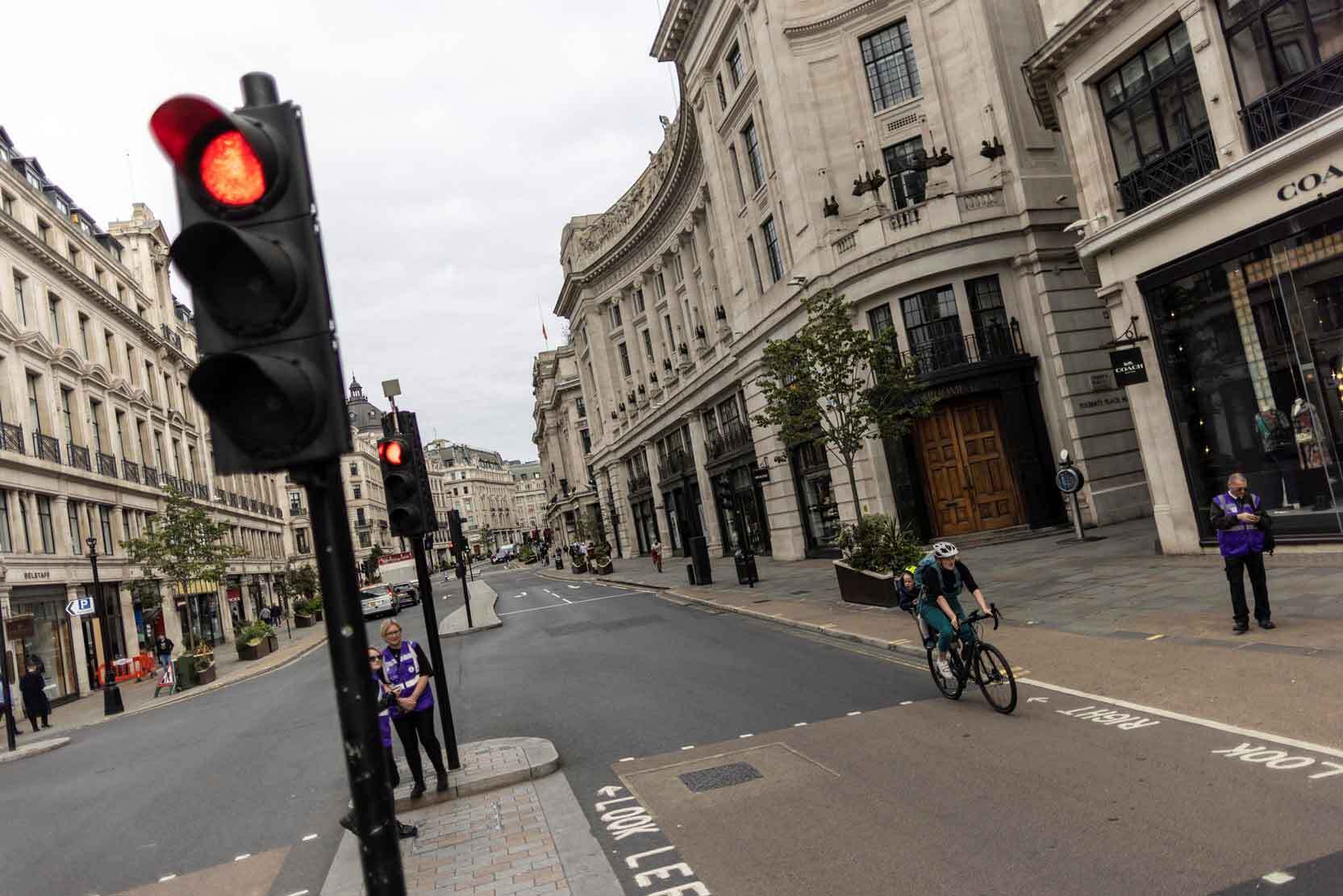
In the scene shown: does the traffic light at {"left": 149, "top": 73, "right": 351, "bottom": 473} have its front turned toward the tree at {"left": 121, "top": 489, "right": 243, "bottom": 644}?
no

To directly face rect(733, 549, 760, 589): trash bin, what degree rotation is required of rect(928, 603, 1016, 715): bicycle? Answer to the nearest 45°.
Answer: approximately 135° to its left

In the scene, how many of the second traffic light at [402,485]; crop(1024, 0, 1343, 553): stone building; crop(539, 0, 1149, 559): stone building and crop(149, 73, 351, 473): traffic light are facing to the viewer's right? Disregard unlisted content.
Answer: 0

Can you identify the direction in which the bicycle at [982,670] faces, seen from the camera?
facing the viewer and to the right of the viewer

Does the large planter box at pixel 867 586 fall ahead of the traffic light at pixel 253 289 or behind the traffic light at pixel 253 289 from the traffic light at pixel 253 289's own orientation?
behind

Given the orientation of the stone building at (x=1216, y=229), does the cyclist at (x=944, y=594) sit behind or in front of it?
in front

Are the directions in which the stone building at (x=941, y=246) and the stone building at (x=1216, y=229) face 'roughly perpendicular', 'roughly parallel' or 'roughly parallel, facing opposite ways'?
roughly parallel

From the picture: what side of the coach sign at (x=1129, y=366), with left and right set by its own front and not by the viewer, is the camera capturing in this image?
front

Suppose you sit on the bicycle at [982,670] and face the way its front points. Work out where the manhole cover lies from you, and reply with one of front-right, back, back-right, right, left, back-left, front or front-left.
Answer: right

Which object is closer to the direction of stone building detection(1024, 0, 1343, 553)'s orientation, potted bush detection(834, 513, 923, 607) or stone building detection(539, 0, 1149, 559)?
the potted bush

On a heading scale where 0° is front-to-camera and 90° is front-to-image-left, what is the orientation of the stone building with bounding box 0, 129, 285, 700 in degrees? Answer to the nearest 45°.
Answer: approximately 315°

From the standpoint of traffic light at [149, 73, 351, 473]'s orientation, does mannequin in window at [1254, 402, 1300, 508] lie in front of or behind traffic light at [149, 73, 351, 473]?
behind

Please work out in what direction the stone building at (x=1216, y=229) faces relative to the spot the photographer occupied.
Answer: facing the viewer and to the left of the viewer

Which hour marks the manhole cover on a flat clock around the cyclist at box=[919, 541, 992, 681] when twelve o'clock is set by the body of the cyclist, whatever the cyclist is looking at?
The manhole cover is roughly at 3 o'clock from the cyclist.

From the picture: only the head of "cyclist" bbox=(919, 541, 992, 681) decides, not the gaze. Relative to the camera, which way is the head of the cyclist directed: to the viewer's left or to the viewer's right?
to the viewer's right

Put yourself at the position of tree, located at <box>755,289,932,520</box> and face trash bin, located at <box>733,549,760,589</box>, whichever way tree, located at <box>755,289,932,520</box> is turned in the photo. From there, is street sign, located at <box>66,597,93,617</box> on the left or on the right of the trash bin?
left

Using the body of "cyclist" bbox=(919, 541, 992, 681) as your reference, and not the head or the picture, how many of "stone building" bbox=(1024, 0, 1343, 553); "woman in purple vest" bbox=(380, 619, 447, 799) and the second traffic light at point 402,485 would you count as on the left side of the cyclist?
1

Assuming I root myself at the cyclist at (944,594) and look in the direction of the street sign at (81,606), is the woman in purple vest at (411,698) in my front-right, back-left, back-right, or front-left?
front-left

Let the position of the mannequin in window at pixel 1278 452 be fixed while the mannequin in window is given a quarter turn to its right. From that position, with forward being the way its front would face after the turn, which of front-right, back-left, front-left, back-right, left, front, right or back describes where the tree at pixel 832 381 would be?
front-left

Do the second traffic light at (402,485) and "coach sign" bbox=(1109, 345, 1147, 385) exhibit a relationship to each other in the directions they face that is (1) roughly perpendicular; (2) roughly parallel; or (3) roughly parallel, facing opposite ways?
roughly parallel
